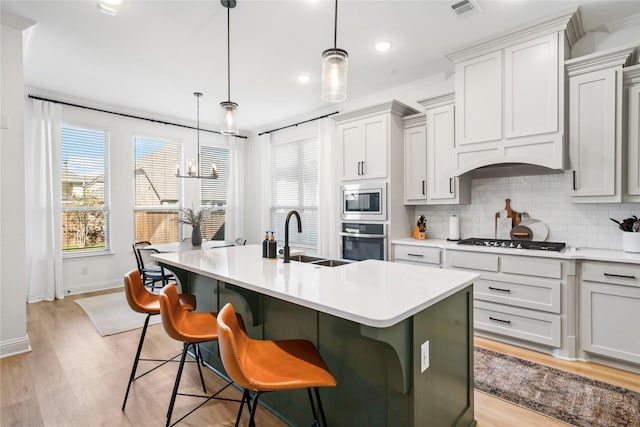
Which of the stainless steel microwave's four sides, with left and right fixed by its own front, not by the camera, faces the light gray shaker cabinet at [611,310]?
left

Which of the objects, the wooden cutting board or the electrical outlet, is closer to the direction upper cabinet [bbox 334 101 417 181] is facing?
the electrical outlet

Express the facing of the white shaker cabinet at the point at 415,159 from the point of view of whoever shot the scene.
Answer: facing the viewer and to the left of the viewer

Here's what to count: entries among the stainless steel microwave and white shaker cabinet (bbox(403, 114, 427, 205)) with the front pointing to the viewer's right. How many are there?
0

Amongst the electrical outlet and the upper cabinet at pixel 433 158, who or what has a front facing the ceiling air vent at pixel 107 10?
the upper cabinet

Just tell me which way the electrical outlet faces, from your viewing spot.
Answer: facing the viewer and to the right of the viewer

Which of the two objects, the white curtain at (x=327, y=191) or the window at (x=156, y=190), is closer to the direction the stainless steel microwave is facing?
the window

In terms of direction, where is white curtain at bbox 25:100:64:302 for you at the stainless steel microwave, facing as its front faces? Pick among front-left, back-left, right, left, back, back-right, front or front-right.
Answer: front-right

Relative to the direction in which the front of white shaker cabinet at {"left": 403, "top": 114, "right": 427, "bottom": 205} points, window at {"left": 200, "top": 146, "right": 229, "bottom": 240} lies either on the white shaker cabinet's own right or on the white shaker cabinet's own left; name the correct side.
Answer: on the white shaker cabinet's own right

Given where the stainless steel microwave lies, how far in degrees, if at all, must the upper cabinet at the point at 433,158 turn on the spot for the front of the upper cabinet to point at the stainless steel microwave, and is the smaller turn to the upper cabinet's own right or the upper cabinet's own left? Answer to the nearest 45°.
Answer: approximately 45° to the upper cabinet's own right

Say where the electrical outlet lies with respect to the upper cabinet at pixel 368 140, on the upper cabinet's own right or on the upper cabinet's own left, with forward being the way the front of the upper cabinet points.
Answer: on the upper cabinet's own left

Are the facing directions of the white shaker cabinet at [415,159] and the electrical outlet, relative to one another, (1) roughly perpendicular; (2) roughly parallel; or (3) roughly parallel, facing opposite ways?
roughly perpendicular
